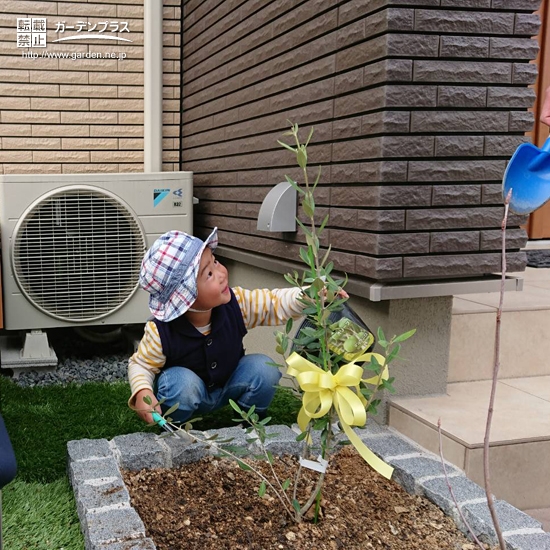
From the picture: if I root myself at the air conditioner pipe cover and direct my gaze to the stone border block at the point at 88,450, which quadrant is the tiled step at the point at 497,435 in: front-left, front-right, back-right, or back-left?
front-left

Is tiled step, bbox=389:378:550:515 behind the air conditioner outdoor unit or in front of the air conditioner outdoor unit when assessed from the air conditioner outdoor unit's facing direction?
in front

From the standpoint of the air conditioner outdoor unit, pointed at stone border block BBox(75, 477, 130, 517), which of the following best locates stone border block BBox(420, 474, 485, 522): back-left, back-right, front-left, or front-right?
front-left

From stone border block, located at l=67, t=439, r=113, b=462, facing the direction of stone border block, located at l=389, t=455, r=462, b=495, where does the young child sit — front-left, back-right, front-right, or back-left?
front-left

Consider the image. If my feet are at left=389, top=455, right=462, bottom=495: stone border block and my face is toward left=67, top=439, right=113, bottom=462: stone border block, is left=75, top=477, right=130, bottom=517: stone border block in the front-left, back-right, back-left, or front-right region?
front-left

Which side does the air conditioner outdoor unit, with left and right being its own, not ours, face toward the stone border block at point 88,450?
front

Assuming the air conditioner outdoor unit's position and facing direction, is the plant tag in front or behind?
in front

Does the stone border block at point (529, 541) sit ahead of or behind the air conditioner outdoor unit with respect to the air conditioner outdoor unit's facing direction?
ahead

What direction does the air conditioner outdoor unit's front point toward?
toward the camera

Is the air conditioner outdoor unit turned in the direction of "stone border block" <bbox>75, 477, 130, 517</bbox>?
yes

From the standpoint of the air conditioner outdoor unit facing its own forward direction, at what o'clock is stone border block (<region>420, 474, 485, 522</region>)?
The stone border block is roughly at 11 o'clock from the air conditioner outdoor unit.

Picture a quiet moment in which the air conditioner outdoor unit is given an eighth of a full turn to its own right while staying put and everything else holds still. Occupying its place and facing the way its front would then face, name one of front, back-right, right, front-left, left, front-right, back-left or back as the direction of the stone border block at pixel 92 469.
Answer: front-left
